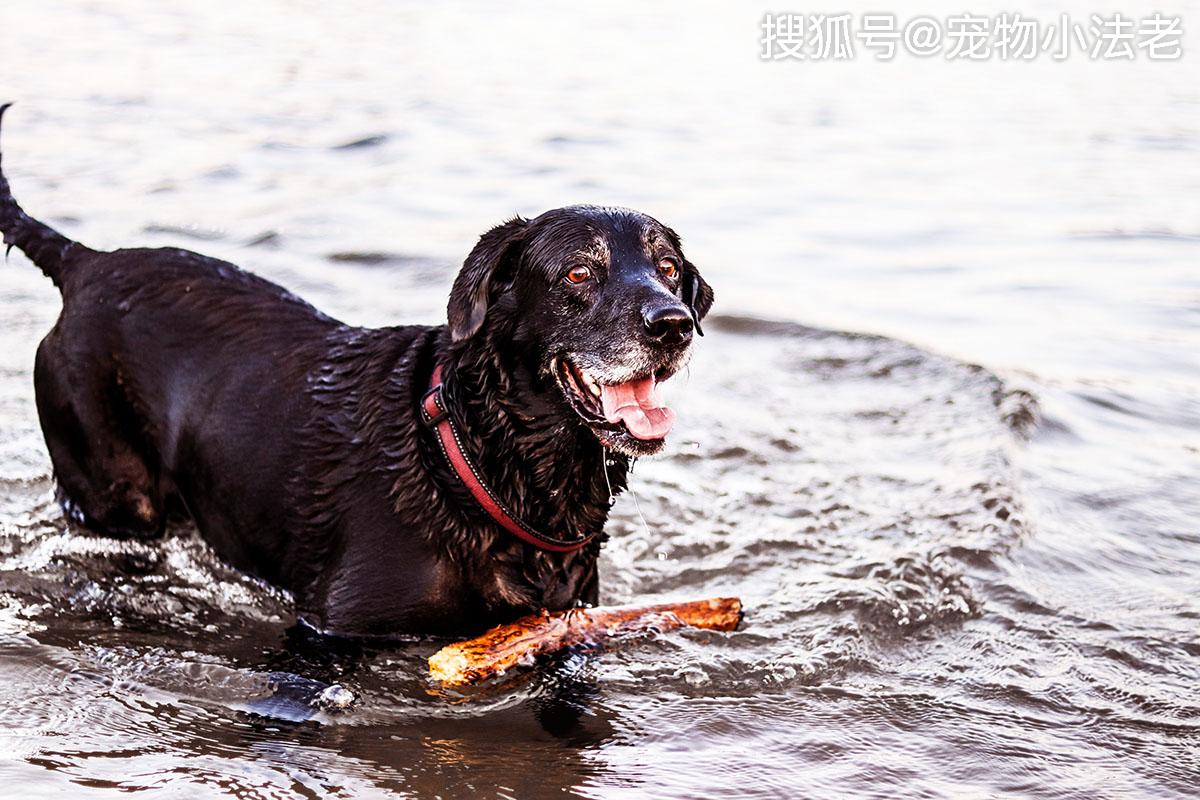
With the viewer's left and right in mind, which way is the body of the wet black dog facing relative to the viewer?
facing the viewer and to the right of the viewer
